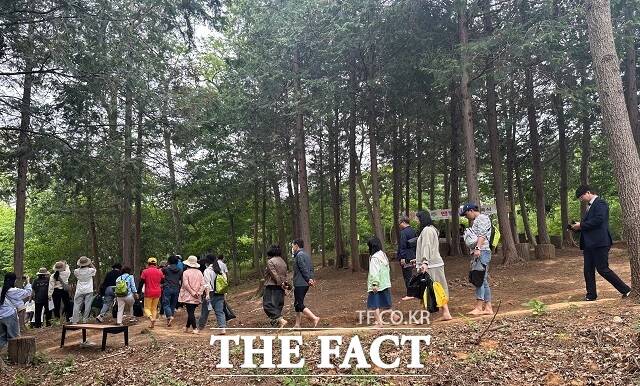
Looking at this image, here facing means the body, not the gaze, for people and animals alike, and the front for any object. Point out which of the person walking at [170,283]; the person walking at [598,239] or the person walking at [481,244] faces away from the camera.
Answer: the person walking at [170,283]

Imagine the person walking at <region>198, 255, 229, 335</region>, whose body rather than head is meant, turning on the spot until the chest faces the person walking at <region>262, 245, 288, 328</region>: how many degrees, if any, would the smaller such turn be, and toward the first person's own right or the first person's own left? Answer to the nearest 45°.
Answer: approximately 180°

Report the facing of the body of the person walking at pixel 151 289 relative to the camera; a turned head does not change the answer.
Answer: away from the camera

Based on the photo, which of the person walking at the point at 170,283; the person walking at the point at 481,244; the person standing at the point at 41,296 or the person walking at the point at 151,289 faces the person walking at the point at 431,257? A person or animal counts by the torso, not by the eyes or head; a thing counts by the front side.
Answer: the person walking at the point at 481,244

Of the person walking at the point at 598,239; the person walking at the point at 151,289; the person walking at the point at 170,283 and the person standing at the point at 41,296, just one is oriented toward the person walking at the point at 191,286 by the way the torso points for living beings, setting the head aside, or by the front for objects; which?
the person walking at the point at 598,239

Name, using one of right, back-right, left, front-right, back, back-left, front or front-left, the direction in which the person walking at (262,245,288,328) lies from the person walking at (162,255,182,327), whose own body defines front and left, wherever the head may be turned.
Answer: back-right

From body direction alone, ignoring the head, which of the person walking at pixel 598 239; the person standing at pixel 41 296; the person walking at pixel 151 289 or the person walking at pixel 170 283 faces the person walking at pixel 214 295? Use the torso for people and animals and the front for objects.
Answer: the person walking at pixel 598 239

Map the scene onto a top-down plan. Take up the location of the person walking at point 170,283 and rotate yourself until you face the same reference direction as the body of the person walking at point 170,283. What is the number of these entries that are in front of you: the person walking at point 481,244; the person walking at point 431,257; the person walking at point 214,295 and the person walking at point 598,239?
0

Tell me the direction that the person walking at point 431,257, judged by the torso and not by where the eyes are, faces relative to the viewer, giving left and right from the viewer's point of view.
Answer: facing to the left of the viewer

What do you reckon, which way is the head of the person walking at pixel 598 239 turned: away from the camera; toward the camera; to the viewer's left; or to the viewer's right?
to the viewer's left

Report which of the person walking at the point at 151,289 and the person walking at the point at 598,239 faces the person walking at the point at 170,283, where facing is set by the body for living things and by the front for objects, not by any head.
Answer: the person walking at the point at 598,239

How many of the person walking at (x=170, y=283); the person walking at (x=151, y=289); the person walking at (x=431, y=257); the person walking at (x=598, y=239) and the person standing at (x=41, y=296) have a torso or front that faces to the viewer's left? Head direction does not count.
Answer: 2

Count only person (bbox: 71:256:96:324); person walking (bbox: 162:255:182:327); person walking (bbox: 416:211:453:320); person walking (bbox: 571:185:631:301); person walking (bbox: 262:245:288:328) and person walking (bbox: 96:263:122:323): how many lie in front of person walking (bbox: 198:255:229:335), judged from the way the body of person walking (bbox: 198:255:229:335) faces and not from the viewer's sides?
3

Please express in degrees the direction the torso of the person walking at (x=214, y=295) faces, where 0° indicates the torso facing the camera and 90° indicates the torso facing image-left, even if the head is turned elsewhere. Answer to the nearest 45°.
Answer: approximately 135°

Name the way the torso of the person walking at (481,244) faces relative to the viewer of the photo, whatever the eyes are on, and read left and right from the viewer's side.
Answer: facing to the left of the viewer

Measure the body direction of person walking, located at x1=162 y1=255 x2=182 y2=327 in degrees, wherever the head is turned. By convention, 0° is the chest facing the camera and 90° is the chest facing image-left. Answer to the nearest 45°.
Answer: approximately 180°
